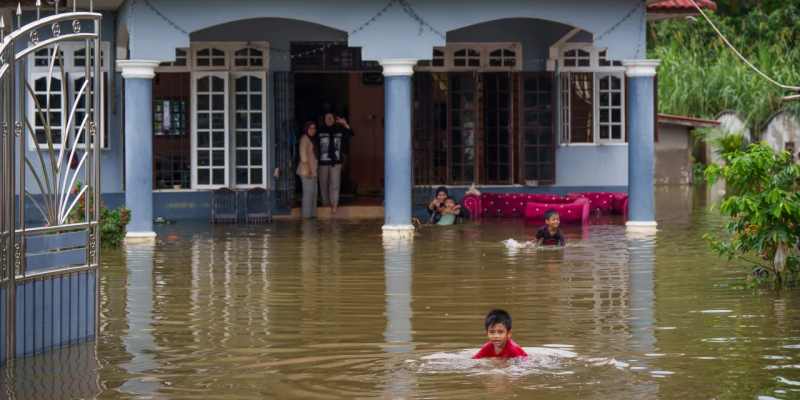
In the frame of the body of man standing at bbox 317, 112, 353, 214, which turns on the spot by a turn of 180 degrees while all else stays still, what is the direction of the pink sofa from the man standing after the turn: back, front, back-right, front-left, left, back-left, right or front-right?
right

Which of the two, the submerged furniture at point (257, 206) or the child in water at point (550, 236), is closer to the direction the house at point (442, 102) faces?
the child in water

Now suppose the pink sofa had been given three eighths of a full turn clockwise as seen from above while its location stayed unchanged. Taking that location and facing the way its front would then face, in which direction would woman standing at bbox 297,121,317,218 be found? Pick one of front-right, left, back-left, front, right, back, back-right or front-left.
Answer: front-left

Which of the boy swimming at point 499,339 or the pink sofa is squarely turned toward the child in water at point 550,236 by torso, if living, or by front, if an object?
the pink sofa

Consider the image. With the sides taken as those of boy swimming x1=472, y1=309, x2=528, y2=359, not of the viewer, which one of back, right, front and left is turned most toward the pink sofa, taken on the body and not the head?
back

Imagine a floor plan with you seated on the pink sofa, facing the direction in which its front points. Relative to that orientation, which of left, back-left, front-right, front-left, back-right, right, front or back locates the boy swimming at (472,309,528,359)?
front

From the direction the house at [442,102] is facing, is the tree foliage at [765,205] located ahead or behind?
ahead

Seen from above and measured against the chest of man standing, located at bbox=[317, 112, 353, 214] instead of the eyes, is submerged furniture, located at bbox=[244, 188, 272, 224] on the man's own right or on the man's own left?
on the man's own right

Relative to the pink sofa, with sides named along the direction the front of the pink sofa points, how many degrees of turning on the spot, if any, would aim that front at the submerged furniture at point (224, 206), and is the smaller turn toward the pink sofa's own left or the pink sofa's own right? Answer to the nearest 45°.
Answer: approximately 90° to the pink sofa's own right

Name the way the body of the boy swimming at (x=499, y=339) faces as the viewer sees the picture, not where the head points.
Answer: toward the camera

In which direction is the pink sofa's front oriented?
toward the camera

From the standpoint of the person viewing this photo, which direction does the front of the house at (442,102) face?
facing the viewer
